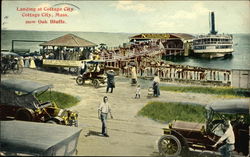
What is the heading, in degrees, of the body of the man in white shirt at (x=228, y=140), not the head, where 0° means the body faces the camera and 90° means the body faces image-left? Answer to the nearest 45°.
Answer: approximately 90°

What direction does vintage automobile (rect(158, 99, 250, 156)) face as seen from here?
to the viewer's left

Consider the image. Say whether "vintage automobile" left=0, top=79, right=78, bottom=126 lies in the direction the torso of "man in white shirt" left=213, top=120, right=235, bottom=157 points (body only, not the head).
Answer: yes

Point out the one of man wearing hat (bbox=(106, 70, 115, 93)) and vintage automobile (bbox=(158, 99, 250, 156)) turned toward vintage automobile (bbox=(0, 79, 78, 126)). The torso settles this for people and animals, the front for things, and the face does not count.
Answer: vintage automobile (bbox=(158, 99, 250, 156))

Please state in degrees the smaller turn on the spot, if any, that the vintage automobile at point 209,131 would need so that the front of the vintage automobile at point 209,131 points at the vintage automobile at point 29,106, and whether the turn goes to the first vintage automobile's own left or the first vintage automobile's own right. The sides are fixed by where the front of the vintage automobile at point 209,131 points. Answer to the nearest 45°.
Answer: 0° — it already faces it

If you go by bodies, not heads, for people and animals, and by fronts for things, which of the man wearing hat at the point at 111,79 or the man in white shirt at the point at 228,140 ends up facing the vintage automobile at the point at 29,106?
the man in white shirt

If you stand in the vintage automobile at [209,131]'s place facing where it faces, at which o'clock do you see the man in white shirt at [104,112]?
The man in white shirt is roughly at 12 o'clock from the vintage automobile.
